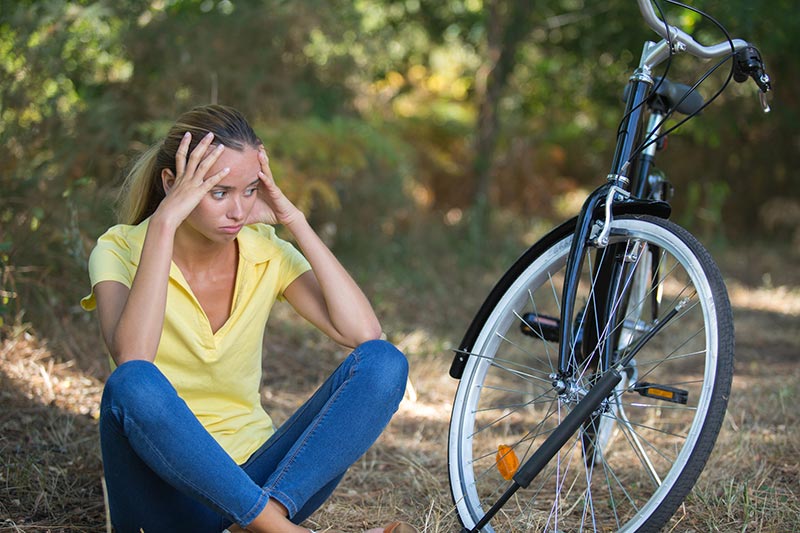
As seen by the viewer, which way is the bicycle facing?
toward the camera

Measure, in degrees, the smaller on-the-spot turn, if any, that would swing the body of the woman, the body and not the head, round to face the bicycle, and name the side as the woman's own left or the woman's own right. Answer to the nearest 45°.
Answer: approximately 45° to the woman's own left

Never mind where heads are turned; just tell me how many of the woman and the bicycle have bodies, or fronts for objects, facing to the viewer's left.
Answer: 0

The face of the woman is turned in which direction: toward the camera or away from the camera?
toward the camera

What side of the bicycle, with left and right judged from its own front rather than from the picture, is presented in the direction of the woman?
right

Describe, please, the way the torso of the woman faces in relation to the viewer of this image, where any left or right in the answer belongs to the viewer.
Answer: facing the viewer and to the right of the viewer
